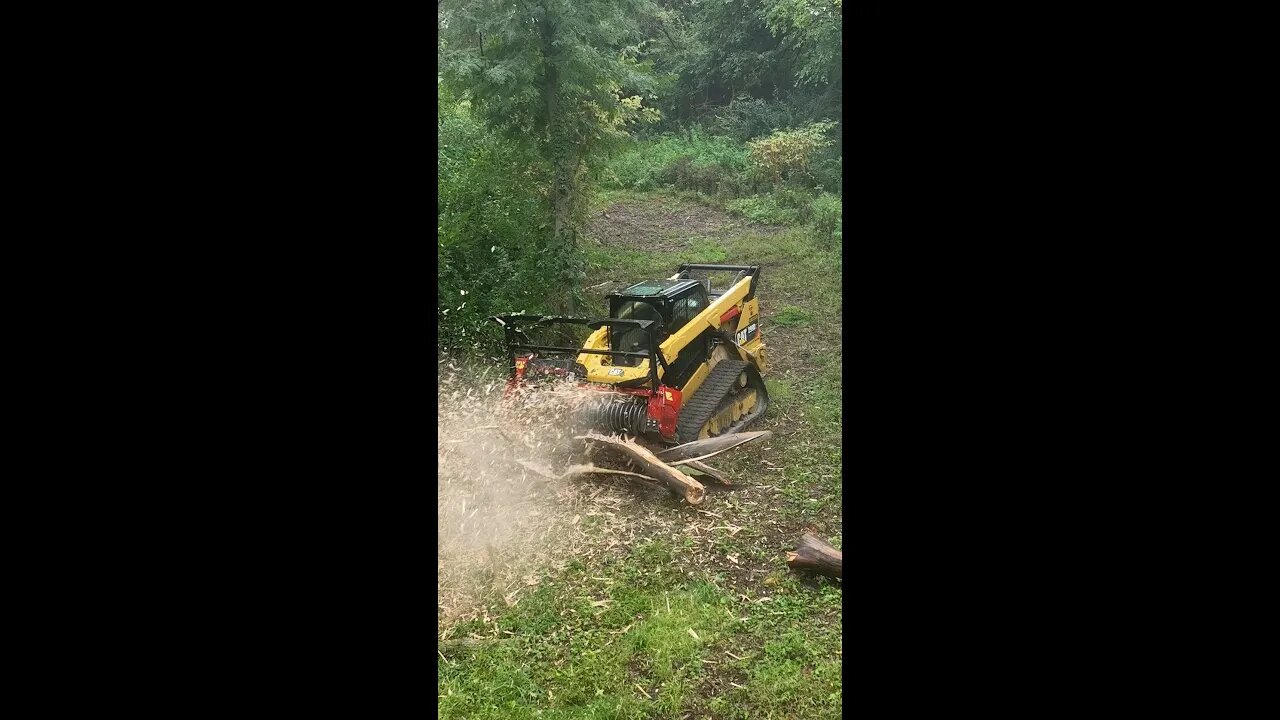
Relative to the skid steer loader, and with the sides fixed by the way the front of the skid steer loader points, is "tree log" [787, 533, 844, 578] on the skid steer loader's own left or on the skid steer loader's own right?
on the skid steer loader's own left

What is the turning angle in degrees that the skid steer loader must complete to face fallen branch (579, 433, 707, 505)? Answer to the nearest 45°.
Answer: approximately 45° to its left

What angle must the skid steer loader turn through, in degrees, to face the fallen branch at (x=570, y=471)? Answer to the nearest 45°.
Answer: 0° — it already faces it

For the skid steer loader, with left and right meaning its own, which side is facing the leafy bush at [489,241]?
right

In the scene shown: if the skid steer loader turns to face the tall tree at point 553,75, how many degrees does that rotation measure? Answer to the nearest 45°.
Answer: approximately 135° to its right

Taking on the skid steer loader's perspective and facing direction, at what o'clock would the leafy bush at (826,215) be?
The leafy bush is roughly at 5 o'clock from the skid steer loader.

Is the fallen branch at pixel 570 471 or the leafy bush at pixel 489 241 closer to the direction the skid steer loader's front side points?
the fallen branch

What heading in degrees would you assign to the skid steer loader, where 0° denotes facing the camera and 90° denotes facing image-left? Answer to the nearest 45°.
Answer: approximately 45°
